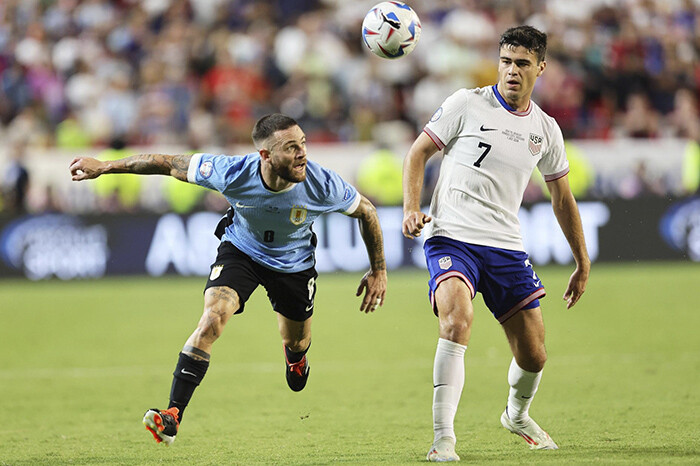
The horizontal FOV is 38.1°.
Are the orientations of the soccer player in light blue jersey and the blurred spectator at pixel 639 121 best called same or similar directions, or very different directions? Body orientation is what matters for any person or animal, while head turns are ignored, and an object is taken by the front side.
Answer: same or similar directions

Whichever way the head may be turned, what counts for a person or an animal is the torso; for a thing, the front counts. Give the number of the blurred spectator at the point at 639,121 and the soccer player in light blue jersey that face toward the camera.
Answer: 2

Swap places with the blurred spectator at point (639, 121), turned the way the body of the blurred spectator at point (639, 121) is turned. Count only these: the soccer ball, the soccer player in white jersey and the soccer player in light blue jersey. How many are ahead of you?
3

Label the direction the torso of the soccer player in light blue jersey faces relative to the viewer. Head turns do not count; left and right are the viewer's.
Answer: facing the viewer

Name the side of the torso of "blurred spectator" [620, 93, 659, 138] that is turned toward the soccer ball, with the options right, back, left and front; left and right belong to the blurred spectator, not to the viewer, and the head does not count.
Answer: front

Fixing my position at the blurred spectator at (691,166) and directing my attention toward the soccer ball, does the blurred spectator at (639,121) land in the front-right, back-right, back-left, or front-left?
back-right

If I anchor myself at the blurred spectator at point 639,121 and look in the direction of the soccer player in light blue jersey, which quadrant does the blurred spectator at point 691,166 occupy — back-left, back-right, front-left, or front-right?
front-left

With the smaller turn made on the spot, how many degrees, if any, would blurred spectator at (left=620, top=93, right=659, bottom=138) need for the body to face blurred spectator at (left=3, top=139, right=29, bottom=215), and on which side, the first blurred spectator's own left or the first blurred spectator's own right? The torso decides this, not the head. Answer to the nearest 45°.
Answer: approximately 45° to the first blurred spectator's own right

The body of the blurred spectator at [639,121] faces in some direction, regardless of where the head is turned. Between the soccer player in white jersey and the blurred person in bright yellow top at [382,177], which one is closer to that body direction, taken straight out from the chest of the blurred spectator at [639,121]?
the soccer player in white jersey

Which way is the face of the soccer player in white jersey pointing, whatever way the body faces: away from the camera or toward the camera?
toward the camera

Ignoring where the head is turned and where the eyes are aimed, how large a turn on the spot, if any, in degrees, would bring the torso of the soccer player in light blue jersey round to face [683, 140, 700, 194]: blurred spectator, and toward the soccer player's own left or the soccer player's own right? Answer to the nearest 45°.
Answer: approximately 135° to the soccer player's own left

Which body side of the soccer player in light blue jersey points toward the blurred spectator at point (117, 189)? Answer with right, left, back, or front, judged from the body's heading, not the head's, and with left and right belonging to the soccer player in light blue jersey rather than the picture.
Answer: back

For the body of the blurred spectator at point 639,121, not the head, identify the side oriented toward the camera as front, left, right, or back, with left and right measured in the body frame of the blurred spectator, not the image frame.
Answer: front
